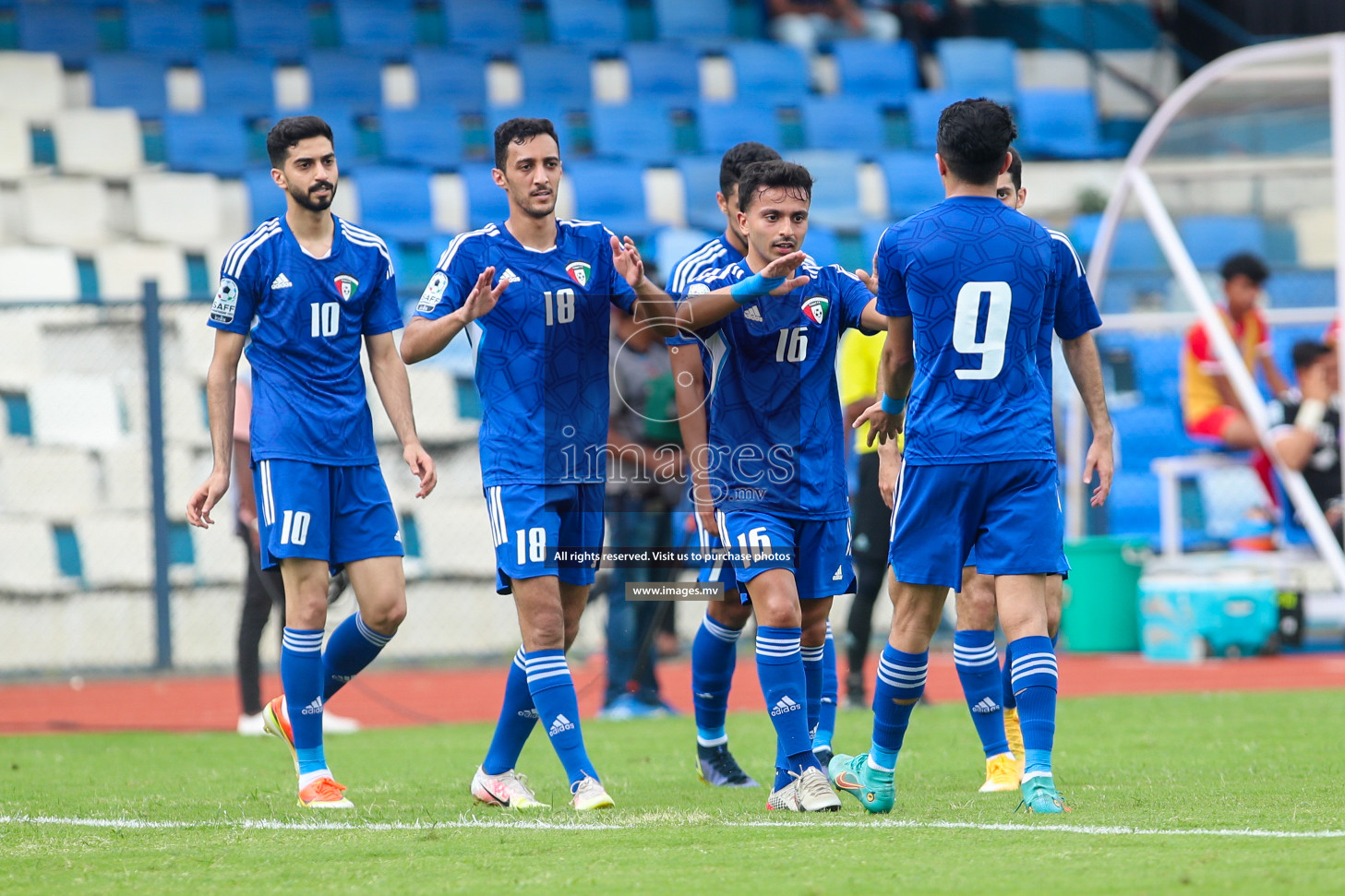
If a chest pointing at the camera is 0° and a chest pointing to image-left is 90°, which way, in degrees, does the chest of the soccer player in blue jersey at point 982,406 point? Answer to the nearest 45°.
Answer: approximately 180°

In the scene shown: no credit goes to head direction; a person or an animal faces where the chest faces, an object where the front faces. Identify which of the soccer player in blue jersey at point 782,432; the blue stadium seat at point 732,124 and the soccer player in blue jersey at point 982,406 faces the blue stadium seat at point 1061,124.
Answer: the soccer player in blue jersey at point 982,406

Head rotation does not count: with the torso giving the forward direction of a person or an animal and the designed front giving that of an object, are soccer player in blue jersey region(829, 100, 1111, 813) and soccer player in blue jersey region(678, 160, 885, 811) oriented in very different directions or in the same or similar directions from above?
very different directions

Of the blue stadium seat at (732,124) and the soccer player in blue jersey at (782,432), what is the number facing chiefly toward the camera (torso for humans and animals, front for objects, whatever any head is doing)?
2

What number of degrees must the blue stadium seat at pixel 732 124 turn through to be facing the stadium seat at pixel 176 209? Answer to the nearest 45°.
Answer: approximately 90° to its right

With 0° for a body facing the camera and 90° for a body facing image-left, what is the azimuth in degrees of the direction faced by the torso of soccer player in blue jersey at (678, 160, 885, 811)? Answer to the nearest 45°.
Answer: approximately 0°

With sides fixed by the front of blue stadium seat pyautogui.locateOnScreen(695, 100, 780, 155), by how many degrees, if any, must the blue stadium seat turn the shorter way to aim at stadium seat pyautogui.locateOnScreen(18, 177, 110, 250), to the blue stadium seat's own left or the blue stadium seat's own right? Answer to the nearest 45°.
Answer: approximately 90° to the blue stadium seat's own right

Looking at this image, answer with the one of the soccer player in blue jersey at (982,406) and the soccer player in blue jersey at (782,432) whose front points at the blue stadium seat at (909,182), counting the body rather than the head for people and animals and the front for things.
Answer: the soccer player in blue jersey at (982,406)

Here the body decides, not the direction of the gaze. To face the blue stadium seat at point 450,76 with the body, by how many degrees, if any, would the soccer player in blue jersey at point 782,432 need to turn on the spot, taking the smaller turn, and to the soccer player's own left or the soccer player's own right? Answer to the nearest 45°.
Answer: approximately 180°

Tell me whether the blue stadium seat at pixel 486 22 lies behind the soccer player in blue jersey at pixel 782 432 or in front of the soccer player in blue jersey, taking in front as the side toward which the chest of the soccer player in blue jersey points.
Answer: behind

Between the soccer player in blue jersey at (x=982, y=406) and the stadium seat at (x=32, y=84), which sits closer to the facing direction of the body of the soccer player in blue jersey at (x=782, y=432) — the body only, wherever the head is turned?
the soccer player in blue jersey
